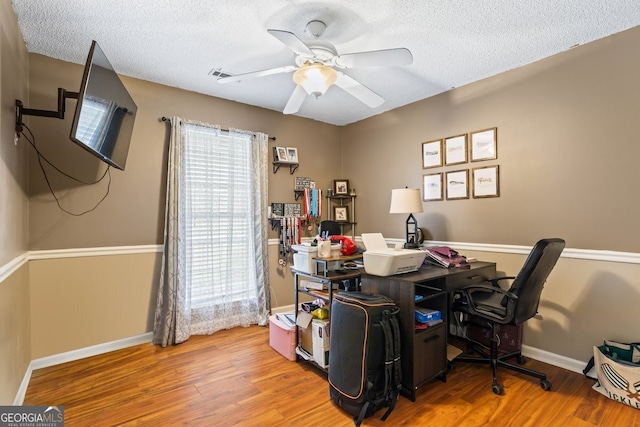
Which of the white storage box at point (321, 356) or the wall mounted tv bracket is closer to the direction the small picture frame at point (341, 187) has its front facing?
the white storage box

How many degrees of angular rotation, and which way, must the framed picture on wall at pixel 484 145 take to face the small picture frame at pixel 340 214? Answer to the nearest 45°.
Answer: approximately 45° to its right

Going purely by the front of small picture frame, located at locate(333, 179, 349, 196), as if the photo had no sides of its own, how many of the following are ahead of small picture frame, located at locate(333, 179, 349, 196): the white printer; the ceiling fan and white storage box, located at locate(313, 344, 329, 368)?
3

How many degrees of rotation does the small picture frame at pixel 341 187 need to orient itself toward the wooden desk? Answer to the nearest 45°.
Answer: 0° — it already faces it

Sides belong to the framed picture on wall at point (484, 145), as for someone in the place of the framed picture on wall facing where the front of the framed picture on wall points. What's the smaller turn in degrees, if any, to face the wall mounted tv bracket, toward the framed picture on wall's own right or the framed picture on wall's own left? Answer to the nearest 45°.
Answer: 0° — it already faces it

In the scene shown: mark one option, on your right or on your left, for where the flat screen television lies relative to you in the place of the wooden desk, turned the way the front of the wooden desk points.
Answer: on your right

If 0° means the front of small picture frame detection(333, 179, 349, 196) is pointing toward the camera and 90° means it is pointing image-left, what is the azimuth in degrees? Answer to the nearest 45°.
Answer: approximately 0°

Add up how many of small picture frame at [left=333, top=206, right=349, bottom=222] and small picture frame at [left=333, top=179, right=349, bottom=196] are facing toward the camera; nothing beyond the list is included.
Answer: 2
